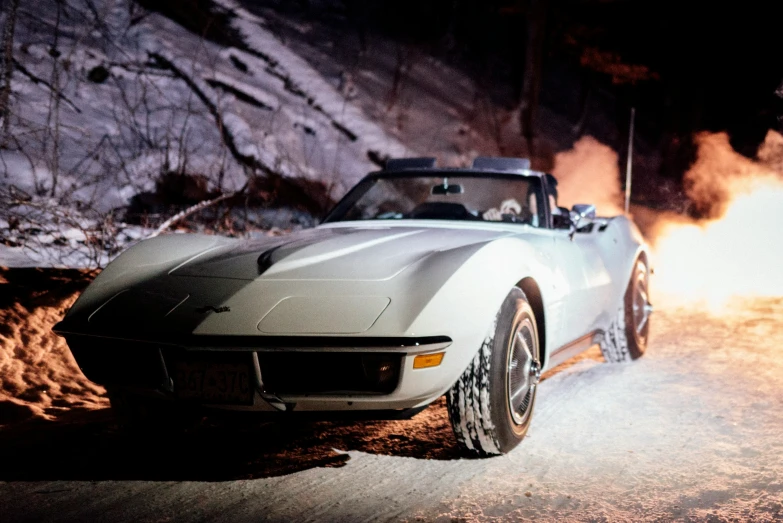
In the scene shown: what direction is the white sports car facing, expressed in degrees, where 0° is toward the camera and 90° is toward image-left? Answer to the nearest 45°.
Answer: approximately 45°
